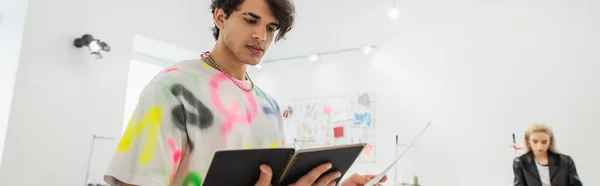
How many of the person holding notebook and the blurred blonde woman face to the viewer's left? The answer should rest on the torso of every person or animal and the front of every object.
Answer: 0

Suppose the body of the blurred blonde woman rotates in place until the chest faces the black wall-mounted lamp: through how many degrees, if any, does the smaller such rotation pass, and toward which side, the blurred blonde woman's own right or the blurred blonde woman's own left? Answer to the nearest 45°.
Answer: approximately 45° to the blurred blonde woman's own right

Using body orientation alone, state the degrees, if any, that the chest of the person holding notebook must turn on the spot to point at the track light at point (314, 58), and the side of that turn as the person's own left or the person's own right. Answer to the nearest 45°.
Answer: approximately 135° to the person's own left

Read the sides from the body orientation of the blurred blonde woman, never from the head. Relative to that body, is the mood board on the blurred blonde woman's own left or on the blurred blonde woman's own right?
on the blurred blonde woman's own right

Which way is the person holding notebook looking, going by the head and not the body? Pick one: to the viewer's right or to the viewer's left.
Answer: to the viewer's right

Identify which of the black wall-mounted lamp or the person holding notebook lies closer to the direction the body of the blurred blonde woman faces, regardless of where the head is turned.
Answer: the person holding notebook

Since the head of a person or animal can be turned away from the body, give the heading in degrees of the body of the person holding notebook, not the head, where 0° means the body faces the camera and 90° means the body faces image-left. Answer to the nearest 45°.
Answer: approximately 315°

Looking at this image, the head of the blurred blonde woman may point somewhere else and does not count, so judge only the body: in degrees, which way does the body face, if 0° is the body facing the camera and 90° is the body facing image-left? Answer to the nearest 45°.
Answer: approximately 0°
